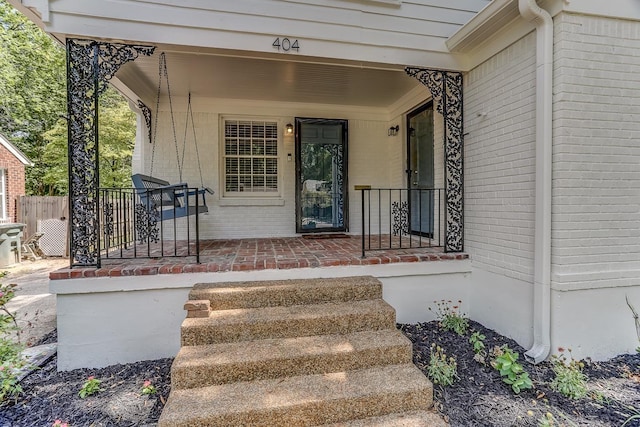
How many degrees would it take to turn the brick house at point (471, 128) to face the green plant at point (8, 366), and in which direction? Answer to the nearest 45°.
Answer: approximately 90° to its right

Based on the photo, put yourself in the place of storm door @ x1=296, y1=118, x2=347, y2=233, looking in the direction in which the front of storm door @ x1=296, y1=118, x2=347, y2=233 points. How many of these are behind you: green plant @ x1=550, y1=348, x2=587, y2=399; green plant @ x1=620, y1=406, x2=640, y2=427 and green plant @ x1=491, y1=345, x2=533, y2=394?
0

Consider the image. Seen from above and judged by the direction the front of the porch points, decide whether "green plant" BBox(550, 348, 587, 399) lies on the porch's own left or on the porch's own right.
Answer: on the porch's own left

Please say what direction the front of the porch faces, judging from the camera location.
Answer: facing the viewer

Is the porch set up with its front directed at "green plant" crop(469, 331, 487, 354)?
no

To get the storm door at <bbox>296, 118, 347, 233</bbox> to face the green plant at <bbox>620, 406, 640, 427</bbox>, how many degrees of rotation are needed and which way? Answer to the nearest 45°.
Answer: approximately 45° to its left

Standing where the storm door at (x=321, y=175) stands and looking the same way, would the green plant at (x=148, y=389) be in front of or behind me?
in front

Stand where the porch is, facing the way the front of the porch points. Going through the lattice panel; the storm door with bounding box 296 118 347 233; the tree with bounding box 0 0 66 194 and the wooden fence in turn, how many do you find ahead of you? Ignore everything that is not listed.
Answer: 0

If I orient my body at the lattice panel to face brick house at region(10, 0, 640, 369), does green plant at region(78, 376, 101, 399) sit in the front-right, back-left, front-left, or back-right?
front-right

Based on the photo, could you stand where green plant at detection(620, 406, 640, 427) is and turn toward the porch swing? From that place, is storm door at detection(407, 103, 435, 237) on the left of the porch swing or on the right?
right

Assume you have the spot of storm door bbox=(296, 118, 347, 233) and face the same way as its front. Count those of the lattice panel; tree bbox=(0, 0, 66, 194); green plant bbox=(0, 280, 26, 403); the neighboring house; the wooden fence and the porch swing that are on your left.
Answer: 0

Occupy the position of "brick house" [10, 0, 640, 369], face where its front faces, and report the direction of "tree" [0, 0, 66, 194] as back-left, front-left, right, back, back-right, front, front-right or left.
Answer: back-right

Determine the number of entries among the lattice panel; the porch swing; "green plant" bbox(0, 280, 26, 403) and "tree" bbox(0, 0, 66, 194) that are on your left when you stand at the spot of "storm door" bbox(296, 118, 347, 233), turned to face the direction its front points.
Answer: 0

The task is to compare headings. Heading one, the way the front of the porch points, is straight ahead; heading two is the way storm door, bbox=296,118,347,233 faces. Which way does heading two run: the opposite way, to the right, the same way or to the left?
the same way

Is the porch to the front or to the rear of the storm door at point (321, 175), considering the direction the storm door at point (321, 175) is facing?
to the front

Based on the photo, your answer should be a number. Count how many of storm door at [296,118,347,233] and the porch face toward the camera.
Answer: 2

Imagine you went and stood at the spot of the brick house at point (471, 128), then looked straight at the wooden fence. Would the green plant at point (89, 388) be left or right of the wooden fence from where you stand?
left
